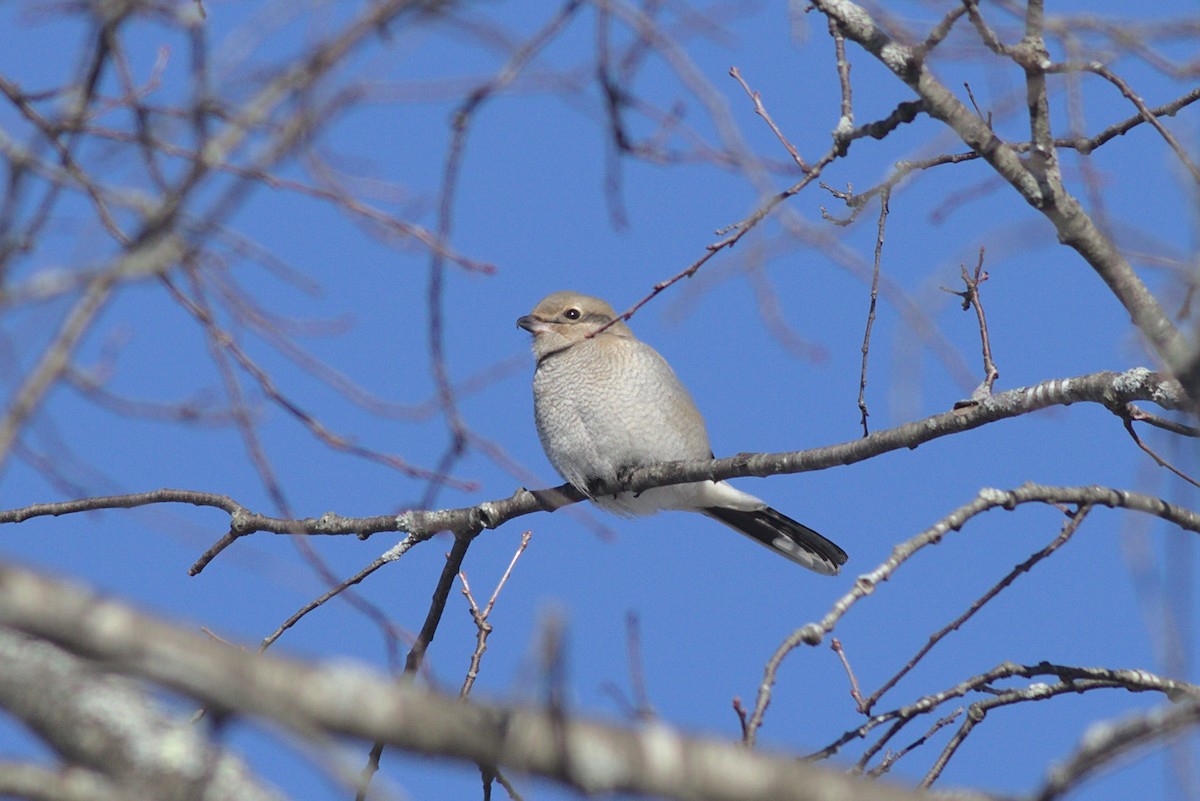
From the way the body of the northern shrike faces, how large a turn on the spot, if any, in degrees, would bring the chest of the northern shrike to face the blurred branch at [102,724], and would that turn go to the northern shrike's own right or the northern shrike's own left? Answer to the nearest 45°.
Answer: approximately 45° to the northern shrike's own left

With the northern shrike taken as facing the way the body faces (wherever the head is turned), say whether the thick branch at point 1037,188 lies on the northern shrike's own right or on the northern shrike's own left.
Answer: on the northern shrike's own left

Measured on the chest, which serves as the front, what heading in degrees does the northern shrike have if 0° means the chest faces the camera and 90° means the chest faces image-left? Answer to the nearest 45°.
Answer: approximately 45°
